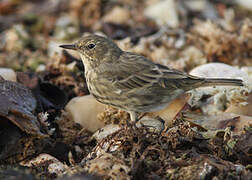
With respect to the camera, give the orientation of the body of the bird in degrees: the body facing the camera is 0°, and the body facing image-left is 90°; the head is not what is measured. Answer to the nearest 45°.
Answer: approximately 90°

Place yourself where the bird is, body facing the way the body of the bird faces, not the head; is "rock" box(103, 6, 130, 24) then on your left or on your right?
on your right

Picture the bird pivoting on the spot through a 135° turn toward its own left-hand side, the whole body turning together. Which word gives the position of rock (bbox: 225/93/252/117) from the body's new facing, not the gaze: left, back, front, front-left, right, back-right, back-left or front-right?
front-left

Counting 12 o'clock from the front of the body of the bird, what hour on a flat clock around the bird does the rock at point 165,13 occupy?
The rock is roughly at 3 o'clock from the bird.

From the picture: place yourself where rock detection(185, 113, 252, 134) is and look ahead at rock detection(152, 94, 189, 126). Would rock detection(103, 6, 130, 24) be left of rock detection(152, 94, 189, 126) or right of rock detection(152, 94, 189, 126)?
right

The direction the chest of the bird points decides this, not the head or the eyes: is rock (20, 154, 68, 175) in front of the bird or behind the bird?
in front

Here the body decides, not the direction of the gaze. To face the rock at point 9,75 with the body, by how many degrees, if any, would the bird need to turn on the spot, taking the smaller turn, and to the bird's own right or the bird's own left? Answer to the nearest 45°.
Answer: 0° — it already faces it

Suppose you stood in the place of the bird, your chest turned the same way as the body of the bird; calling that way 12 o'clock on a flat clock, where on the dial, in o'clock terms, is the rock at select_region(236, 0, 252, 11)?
The rock is roughly at 4 o'clock from the bird.
